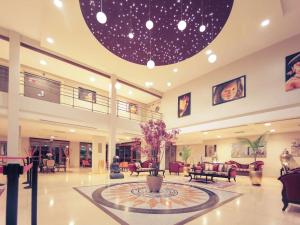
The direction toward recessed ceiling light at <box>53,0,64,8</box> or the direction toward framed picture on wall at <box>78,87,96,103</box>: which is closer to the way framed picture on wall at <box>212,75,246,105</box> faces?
the recessed ceiling light

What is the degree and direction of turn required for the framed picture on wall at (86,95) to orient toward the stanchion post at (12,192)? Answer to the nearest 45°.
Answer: approximately 45° to its right

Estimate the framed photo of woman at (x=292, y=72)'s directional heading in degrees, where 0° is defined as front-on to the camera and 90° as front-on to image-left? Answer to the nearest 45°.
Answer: approximately 45°

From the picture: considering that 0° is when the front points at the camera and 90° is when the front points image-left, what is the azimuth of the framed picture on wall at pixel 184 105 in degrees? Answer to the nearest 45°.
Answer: approximately 45°

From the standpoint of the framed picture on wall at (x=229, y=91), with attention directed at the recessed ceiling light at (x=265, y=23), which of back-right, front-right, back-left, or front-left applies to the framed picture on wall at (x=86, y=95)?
back-right

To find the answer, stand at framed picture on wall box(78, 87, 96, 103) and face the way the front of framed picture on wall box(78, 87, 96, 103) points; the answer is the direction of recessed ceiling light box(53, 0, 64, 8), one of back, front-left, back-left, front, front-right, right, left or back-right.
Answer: front-right

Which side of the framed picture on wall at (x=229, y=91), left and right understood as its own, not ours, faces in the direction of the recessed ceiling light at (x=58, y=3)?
front

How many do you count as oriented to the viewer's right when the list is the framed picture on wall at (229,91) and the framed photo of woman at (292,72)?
0

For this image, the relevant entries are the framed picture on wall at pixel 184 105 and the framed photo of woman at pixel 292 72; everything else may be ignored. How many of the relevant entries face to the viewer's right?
0
